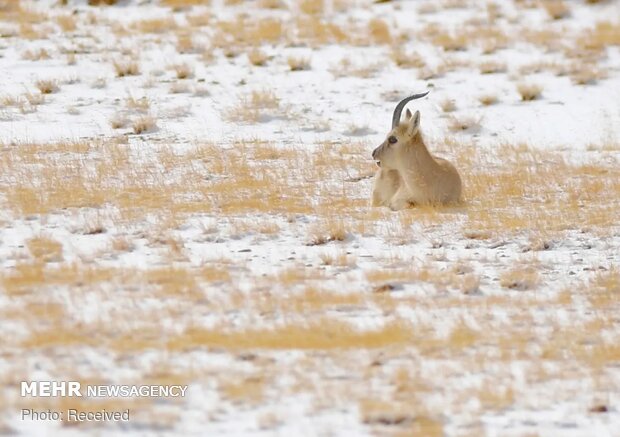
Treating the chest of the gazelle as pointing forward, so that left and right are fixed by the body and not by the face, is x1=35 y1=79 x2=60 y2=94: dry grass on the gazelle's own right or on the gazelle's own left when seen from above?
on the gazelle's own right

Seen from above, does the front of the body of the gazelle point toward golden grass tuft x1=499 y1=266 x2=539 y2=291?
no

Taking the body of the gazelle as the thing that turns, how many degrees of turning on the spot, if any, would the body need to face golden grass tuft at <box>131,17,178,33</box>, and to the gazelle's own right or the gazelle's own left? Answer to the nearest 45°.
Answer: approximately 90° to the gazelle's own right

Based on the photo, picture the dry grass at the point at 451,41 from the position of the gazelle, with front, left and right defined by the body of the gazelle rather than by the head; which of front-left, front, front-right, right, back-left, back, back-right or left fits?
back-right

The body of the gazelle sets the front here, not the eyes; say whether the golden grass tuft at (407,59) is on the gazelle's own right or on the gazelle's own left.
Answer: on the gazelle's own right

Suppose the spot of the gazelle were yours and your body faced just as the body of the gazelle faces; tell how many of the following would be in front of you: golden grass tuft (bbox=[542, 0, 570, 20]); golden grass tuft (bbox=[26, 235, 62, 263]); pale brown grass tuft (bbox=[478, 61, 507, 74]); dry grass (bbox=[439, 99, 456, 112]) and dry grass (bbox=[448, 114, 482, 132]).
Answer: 1

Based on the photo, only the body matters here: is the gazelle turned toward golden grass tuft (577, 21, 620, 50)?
no

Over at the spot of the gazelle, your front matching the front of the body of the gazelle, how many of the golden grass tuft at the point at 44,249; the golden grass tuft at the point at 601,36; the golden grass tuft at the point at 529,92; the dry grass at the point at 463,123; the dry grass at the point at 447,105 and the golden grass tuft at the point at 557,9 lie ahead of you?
1

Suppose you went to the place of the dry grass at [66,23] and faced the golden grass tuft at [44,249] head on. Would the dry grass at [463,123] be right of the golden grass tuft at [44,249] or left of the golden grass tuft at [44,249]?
left

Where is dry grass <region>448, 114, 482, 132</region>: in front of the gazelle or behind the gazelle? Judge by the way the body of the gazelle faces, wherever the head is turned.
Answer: behind

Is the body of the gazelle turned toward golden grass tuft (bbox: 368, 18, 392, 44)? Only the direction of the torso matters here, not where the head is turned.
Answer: no

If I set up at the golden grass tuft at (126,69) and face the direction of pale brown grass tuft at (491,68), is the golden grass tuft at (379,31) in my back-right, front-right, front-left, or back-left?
front-left

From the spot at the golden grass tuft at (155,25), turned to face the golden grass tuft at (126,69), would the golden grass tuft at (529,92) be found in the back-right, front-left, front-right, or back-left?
front-left

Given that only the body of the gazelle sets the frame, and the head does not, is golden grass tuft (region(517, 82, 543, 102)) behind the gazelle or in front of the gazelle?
behind

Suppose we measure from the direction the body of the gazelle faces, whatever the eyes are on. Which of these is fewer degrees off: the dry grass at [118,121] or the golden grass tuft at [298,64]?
the dry grass

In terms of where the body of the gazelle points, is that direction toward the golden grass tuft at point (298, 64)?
no
